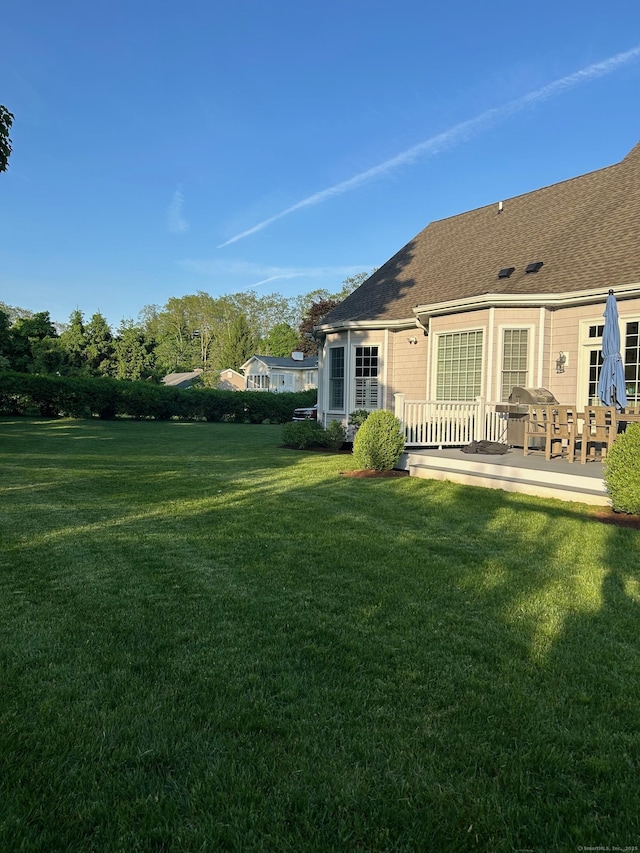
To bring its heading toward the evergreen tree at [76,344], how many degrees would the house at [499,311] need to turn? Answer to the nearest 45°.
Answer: approximately 90° to its left

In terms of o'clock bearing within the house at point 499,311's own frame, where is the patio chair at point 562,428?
The patio chair is roughly at 4 o'clock from the house.

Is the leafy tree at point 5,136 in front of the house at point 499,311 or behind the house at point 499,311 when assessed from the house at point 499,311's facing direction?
behind

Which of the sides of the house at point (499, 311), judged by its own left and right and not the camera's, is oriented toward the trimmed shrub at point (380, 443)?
back

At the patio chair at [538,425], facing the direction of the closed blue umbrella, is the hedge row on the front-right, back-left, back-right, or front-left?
back-left

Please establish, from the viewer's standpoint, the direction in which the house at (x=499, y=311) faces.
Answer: facing away from the viewer and to the right of the viewer

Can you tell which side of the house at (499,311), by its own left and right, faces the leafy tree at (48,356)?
left

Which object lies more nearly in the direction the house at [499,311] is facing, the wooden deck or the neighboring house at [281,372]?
the wooden deck

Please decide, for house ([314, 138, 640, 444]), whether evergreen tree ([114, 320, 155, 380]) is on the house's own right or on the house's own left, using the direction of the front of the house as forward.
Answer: on the house's own left

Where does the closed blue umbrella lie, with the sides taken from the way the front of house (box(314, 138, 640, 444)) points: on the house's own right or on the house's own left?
on the house's own left
